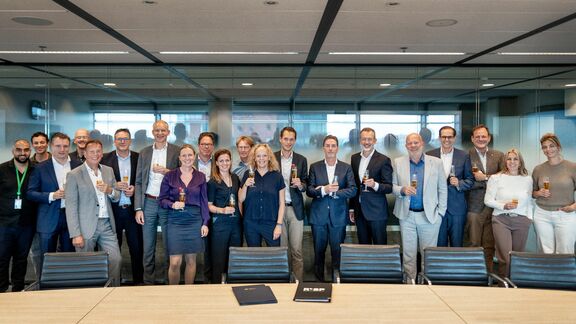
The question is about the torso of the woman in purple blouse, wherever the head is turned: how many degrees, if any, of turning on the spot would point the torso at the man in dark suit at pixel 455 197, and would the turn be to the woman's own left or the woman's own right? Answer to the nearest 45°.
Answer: approximately 90° to the woman's own left

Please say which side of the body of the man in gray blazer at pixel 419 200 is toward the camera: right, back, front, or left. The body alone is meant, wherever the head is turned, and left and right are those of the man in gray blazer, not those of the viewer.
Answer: front

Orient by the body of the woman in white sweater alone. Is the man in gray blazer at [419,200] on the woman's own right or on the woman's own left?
on the woman's own right

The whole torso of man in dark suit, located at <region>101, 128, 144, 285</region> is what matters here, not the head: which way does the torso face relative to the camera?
toward the camera

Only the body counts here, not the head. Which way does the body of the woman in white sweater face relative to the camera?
toward the camera

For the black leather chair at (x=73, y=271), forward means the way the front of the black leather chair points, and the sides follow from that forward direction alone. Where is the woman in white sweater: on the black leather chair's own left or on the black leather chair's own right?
on the black leather chair's own left

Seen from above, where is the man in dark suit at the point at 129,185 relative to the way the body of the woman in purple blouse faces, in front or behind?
behind

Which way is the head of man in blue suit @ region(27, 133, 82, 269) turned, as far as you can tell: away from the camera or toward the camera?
toward the camera

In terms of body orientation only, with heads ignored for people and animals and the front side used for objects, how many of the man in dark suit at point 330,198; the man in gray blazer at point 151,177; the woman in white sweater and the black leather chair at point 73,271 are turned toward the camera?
4

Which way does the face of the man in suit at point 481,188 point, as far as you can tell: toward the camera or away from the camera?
toward the camera

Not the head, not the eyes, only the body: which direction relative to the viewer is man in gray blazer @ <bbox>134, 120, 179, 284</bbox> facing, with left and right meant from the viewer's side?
facing the viewer

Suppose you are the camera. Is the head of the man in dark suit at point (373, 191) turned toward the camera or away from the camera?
toward the camera

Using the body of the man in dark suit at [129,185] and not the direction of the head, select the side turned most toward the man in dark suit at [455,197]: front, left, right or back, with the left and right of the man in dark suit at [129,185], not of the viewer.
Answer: left

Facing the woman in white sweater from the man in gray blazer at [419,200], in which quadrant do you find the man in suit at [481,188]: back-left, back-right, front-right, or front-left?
front-left

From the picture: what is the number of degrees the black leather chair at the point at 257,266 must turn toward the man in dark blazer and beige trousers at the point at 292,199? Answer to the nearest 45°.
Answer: approximately 180°
